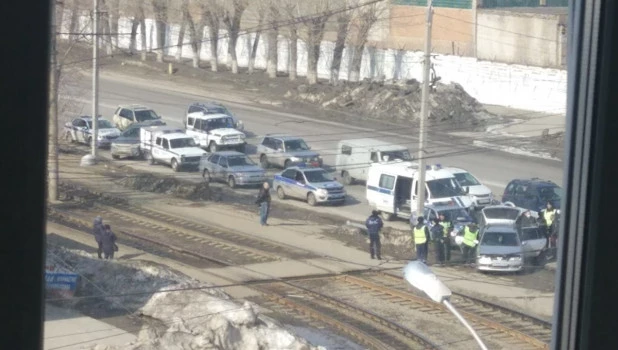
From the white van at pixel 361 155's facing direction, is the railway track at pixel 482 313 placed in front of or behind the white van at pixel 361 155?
in front

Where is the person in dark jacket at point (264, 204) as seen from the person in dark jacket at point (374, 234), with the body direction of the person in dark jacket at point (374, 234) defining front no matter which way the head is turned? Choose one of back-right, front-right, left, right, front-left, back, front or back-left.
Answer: left

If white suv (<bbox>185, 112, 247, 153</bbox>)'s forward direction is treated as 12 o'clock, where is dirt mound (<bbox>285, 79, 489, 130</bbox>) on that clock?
The dirt mound is roughly at 9 o'clock from the white suv.

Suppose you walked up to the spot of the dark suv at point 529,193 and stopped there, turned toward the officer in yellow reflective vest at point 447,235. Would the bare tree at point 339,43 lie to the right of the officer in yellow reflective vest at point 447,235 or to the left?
right

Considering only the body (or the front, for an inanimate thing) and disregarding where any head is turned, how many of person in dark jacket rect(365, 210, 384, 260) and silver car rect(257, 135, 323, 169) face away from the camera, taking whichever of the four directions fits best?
1

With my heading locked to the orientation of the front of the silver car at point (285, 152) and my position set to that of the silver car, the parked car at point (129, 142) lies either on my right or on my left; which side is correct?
on my right

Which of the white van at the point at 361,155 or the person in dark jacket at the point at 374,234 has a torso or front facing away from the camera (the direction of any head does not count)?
the person in dark jacket

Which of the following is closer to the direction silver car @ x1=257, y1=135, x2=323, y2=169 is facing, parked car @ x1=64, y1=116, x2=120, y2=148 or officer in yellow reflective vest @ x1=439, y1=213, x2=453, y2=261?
the officer in yellow reflective vest

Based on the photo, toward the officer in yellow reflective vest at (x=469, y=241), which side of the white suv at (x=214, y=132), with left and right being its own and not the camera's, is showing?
front

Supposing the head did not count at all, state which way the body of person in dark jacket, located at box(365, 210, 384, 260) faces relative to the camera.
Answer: away from the camera

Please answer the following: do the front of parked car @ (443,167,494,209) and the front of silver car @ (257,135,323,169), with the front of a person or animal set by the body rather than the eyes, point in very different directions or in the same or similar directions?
same or similar directions

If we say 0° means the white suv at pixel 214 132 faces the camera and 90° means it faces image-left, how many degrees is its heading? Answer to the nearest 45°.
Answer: approximately 315°

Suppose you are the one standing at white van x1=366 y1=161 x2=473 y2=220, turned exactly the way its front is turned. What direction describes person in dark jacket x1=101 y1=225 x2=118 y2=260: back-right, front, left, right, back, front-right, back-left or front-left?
right

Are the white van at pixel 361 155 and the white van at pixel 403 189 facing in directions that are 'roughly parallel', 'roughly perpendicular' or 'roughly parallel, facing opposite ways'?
roughly parallel
